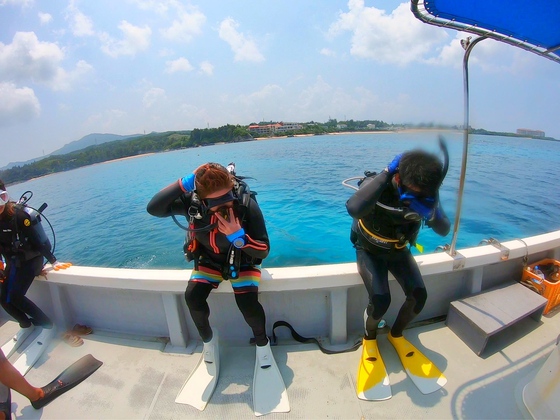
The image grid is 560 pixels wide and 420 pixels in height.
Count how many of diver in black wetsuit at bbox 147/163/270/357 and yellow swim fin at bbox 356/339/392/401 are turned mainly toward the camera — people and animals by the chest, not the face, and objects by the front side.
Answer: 2

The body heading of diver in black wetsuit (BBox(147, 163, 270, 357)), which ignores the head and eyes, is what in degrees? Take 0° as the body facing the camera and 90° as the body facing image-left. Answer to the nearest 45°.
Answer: approximately 0°

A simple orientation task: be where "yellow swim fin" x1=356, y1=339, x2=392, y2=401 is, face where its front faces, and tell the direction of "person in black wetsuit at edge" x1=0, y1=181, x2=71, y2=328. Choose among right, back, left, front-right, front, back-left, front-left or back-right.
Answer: right

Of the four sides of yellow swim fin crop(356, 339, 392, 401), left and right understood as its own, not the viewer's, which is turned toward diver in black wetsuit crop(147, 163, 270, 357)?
right

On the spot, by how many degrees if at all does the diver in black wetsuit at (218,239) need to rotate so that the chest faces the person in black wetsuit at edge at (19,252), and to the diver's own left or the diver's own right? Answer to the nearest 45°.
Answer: approximately 135° to the diver's own right

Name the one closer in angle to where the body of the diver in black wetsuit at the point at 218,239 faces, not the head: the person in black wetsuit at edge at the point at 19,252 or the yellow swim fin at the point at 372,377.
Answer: the yellow swim fin
